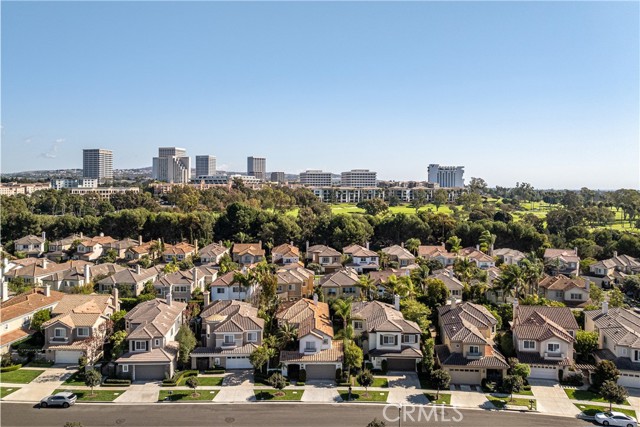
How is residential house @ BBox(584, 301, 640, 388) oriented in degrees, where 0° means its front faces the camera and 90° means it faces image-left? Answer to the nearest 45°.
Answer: approximately 0°

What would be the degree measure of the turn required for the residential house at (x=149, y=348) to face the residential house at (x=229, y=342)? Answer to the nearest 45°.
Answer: approximately 90° to its left

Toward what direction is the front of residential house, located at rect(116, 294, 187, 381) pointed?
toward the camera

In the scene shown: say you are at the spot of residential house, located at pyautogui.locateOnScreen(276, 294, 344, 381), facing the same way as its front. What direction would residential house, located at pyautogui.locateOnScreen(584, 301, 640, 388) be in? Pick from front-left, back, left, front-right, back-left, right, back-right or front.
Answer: left

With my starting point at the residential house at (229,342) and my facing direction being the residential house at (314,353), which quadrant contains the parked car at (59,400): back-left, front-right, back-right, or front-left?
back-right

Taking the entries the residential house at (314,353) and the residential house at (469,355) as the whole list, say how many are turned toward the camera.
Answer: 2

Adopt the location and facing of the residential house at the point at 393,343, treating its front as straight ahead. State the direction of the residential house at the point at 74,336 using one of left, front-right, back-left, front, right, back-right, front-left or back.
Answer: right

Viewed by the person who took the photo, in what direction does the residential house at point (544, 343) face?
facing the viewer

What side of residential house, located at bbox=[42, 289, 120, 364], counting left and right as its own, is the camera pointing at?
front

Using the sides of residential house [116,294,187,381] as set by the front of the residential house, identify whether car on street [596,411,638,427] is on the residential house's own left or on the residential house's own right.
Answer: on the residential house's own left

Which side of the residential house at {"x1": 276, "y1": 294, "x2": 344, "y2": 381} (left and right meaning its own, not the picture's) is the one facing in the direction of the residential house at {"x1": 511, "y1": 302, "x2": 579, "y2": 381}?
left

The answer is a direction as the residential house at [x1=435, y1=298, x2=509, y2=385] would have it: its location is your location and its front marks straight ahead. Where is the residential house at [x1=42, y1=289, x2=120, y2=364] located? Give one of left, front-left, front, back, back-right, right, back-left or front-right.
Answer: right

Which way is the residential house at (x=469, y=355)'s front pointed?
toward the camera
